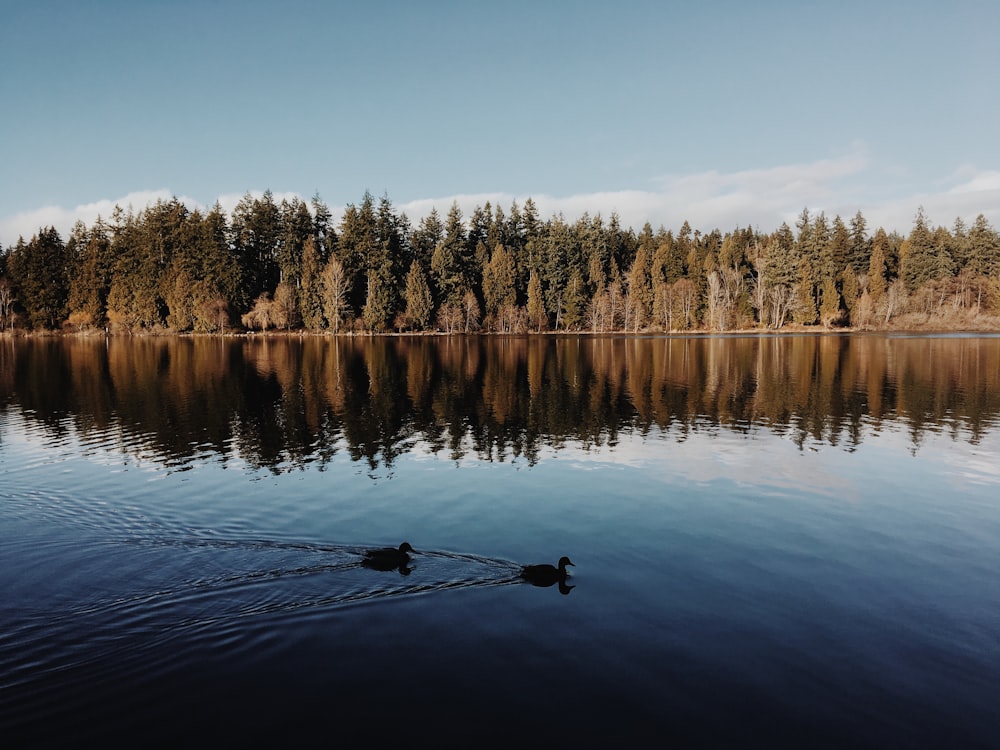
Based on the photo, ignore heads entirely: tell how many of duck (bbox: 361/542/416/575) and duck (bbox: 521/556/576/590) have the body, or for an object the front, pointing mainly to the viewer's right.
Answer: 2

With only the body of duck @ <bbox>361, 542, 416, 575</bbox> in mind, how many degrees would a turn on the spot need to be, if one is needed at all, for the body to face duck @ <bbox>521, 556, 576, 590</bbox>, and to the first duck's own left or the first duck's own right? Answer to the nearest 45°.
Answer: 0° — it already faces it

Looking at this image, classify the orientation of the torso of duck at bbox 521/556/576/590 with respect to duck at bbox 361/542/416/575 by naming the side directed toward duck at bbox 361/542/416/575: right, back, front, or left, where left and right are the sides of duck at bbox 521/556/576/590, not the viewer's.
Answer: back

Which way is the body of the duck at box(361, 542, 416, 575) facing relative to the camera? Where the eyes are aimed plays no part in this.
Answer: to the viewer's right

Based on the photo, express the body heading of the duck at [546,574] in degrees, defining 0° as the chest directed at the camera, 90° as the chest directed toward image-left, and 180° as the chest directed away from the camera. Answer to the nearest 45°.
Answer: approximately 270°

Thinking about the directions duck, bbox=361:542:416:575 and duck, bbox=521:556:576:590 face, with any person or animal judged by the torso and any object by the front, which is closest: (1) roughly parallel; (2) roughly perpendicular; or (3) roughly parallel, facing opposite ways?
roughly parallel
